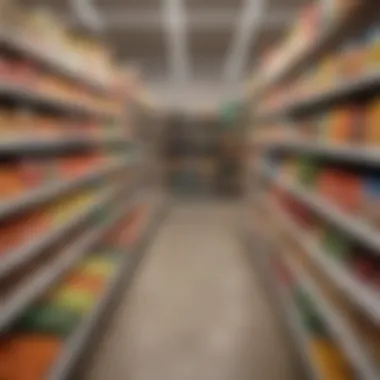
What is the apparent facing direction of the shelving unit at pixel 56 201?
to the viewer's right

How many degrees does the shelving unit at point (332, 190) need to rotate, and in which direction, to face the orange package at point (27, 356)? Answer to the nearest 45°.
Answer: approximately 45° to its left

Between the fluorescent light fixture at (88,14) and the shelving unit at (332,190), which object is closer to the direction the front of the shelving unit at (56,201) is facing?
the shelving unit

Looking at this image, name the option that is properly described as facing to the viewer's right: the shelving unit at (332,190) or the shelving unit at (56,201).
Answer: the shelving unit at (56,201)

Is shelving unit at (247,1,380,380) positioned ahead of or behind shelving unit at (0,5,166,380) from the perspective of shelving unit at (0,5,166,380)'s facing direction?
ahead

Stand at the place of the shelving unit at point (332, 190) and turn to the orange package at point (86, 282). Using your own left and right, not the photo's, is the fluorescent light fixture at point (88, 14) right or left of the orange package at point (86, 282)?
right

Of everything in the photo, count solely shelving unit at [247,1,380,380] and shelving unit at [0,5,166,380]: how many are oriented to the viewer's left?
1

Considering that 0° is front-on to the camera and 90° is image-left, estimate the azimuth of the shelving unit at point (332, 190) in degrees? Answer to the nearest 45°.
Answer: approximately 90°
